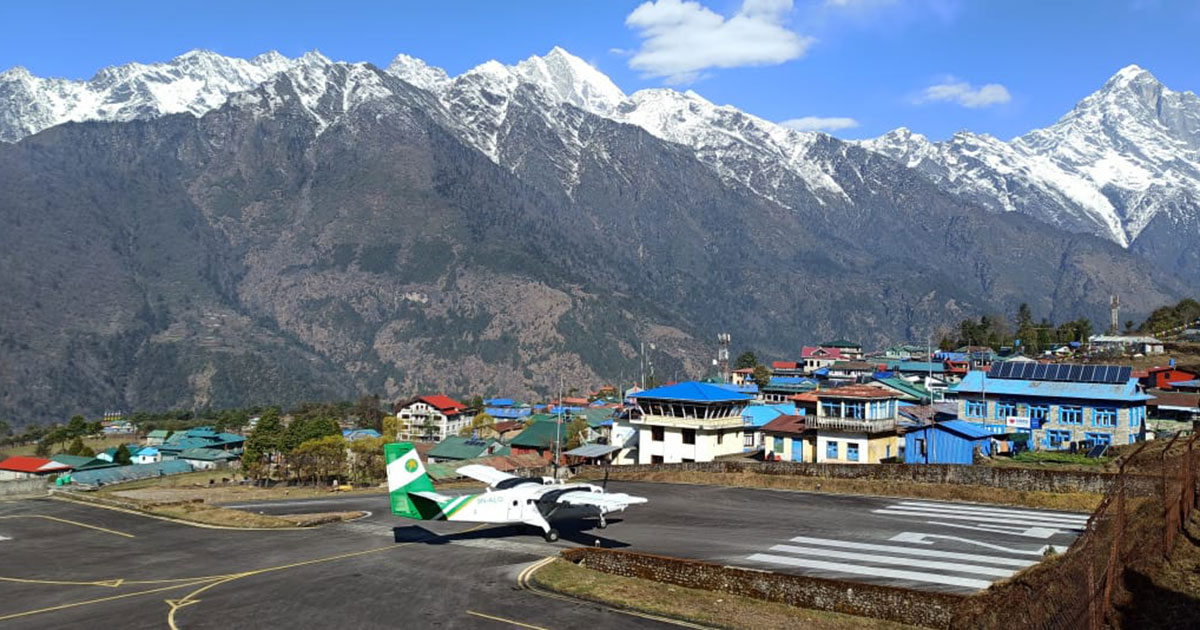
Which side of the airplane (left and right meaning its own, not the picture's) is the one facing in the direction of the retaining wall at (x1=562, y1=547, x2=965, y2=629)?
right

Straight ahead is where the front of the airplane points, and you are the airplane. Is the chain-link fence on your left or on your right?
on your right

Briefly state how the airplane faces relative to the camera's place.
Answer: facing away from the viewer and to the right of the viewer
